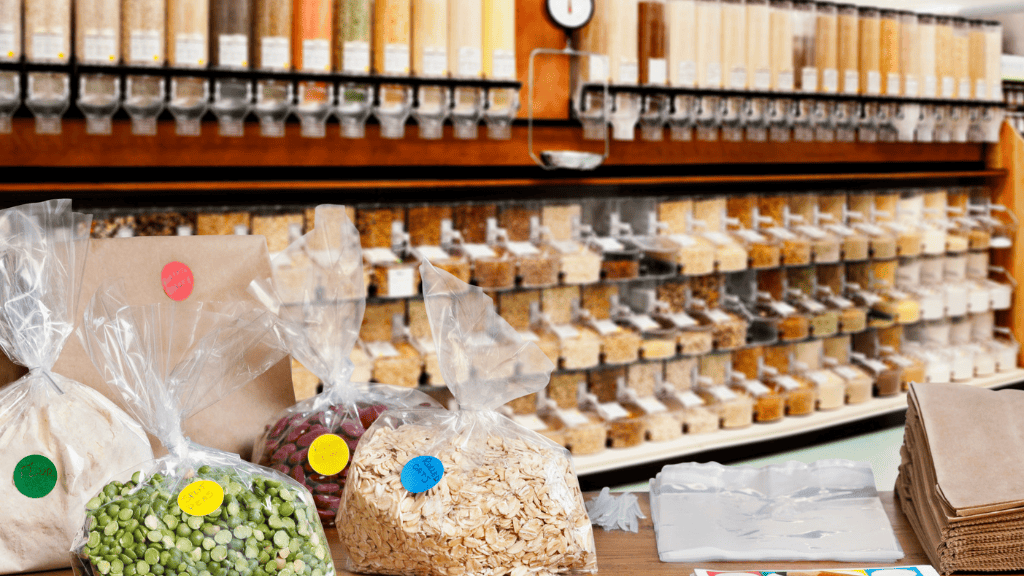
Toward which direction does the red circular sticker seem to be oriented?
toward the camera

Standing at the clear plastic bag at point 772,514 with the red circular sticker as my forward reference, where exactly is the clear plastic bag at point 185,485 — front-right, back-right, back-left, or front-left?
front-left

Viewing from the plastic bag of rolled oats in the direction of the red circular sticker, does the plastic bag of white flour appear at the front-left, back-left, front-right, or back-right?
front-left
